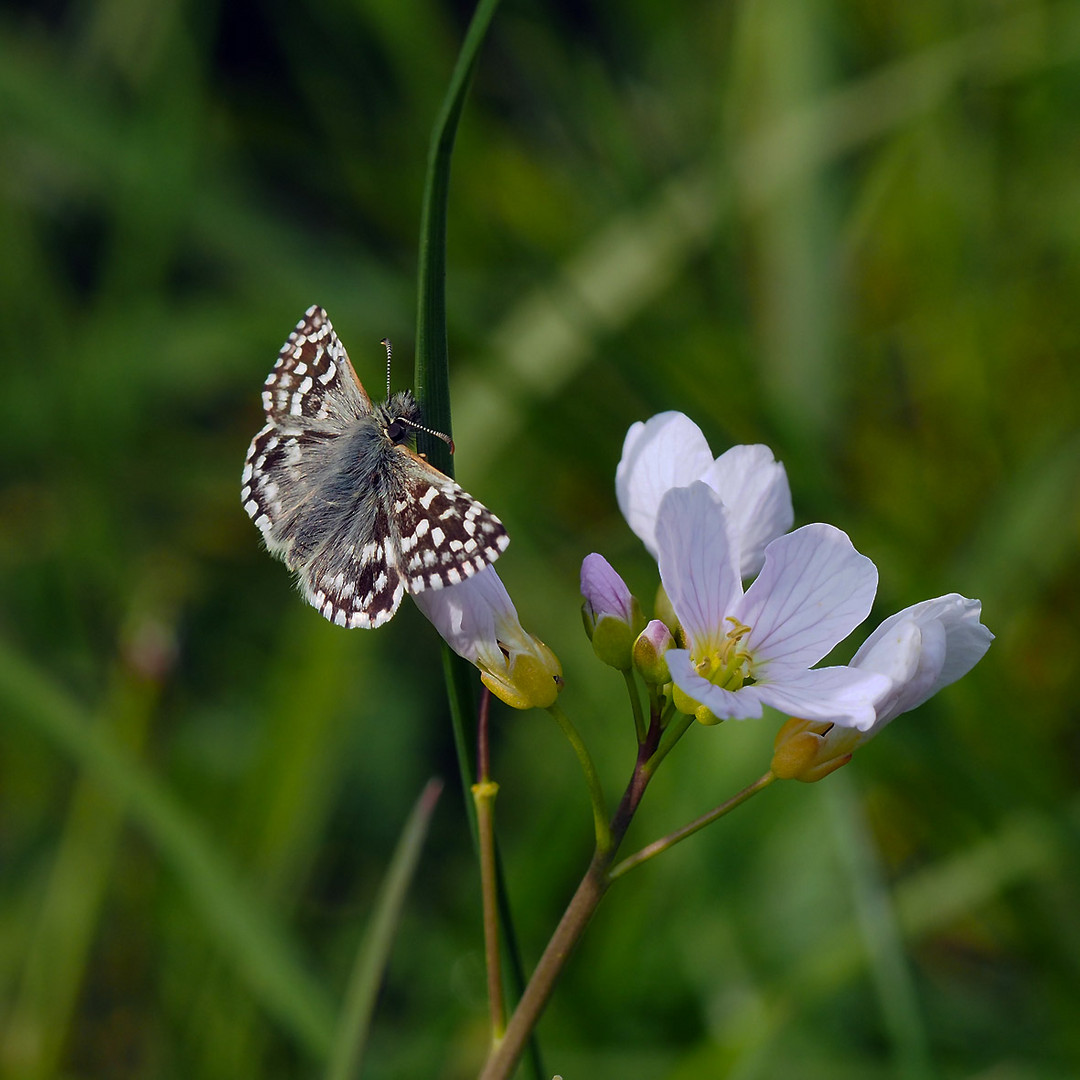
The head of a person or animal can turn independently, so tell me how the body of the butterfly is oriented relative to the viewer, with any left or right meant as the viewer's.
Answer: facing away from the viewer and to the right of the viewer
